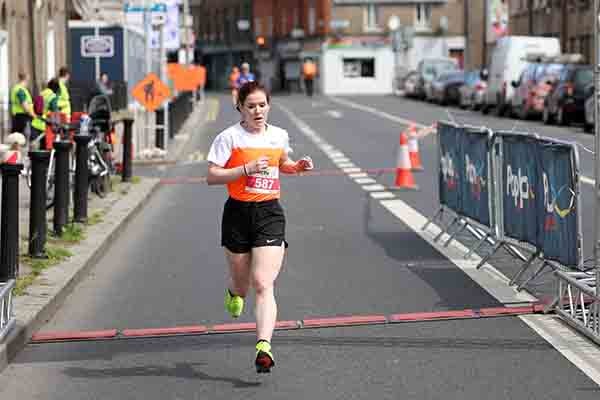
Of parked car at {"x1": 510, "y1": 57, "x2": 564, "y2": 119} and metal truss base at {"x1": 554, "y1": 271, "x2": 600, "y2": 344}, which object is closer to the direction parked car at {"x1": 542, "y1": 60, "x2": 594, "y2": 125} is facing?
the metal truss base

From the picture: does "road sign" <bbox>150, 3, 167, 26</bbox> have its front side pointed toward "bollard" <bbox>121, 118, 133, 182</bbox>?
yes

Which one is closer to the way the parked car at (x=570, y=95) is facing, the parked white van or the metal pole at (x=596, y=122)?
the metal pole

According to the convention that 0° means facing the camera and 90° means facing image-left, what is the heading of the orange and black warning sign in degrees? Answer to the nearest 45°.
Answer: approximately 0°

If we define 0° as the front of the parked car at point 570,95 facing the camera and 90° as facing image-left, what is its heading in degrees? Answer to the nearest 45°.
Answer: approximately 45°

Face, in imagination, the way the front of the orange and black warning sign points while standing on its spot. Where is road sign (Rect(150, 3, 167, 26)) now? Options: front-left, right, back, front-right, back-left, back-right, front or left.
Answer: back
